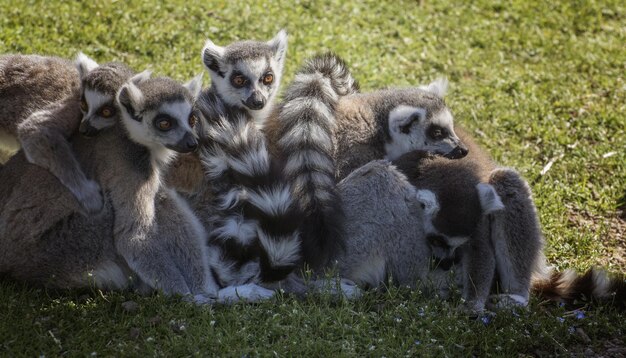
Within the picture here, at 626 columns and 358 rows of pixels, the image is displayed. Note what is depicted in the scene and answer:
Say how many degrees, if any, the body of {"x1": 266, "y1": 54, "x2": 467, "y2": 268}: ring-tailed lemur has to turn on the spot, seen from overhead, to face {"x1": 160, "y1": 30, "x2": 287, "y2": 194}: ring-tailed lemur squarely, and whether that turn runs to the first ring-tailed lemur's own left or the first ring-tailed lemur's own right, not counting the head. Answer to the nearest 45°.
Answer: approximately 135° to the first ring-tailed lemur's own left

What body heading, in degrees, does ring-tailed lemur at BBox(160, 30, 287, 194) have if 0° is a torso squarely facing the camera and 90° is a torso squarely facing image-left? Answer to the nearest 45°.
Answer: approximately 315°

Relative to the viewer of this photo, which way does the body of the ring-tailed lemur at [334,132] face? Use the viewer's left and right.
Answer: facing to the right of the viewer

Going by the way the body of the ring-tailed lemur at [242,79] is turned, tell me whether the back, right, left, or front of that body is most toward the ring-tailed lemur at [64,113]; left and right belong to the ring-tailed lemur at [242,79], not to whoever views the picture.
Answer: right

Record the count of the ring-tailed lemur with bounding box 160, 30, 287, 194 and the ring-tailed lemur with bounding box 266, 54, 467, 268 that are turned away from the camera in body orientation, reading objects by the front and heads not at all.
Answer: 0

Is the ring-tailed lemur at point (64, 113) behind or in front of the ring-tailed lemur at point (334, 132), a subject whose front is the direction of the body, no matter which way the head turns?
behind

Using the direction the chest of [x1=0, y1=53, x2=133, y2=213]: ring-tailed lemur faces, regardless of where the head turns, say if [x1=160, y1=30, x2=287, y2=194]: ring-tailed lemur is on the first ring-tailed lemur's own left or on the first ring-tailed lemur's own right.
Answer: on the first ring-tailed lemur's own left

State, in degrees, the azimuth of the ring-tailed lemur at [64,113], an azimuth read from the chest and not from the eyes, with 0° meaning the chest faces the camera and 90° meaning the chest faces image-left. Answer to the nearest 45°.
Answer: approximately 315°
